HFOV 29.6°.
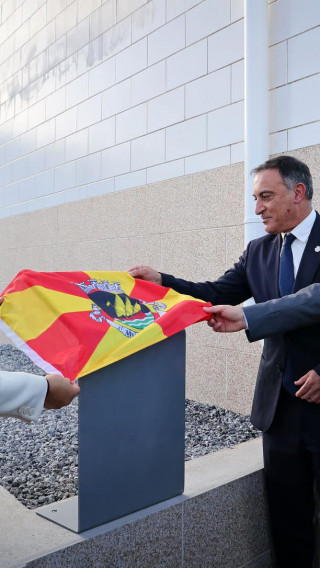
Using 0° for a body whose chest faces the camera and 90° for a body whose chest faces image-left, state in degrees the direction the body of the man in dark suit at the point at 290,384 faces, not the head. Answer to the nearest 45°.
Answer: approximately 45°

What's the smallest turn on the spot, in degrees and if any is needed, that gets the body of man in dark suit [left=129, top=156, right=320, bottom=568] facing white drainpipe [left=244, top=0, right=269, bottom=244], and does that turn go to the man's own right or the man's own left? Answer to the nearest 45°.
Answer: approximately 135° to the man's own right
